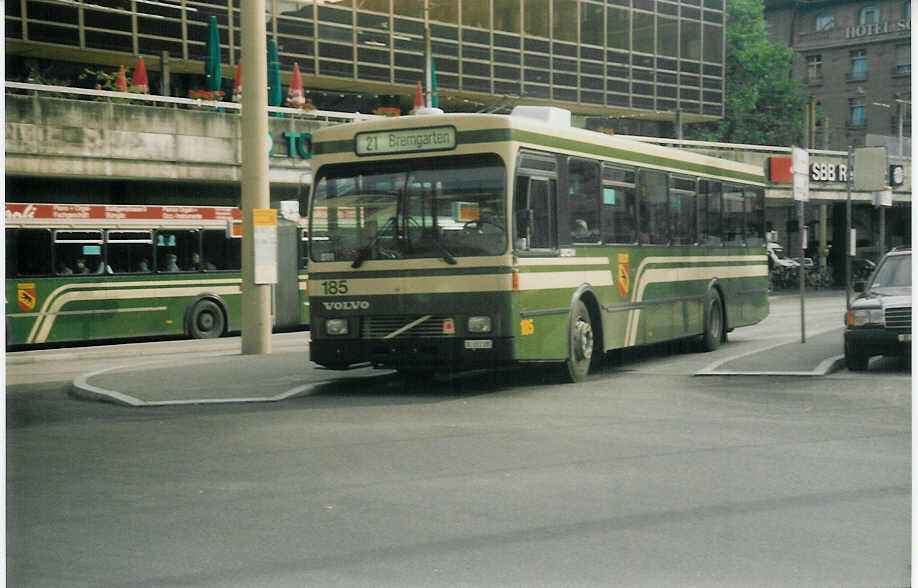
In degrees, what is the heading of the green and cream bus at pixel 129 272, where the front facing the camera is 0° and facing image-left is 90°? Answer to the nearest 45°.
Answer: approximately 90°

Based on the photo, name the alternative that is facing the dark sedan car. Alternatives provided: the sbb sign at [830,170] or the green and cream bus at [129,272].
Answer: the sbb sign

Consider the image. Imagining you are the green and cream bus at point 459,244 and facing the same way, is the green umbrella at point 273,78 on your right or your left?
on your right

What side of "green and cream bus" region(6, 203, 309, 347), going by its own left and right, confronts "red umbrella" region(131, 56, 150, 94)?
right

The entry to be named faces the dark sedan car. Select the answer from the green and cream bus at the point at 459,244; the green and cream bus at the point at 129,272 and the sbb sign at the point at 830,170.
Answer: the sbb sign

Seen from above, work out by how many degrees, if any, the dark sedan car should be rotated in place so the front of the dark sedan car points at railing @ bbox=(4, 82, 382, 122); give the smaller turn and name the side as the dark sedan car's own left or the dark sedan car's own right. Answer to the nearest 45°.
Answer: approximately 135° to the dark sedan car's own right

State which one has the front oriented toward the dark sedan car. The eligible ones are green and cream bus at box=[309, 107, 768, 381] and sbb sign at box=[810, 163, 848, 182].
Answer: the sbb sign

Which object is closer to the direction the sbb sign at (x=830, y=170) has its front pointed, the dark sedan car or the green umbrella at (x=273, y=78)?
the dark sedan car

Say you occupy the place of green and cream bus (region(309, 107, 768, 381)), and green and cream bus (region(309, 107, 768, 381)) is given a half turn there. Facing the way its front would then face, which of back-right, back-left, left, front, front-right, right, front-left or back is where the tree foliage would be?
front

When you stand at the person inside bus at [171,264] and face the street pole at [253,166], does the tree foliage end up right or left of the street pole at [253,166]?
left
